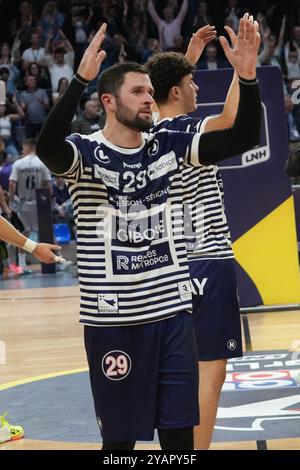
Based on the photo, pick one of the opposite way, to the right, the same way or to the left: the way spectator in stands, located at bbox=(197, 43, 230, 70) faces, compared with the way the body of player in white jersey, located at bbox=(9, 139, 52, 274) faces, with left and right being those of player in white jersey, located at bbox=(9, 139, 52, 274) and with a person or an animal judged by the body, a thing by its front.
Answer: the opposite way

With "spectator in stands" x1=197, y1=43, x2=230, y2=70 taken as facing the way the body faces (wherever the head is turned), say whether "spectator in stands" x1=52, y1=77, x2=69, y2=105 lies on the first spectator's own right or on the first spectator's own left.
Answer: on the first spectator's own right

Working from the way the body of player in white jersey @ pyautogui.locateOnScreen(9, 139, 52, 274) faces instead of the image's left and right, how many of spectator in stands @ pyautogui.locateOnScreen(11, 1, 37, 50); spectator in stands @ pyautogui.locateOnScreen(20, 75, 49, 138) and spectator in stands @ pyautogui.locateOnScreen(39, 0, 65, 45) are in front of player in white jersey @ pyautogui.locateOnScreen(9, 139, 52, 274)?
3

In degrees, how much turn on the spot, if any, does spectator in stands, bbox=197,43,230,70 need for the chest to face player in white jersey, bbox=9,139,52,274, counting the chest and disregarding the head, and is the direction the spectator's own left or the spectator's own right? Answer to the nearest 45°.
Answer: approximately 45° to the spectator's own right

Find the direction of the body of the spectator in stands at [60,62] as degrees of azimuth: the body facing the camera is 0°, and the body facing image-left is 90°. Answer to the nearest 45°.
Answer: approximately 0°

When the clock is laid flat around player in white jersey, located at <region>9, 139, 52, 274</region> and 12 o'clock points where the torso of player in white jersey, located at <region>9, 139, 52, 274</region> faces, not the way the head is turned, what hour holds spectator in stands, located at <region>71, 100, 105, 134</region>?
spectator in stands, located at <region>71, 100, 105, 134</region> is roughly at 2 o'clock from player in white jersey, located at <region>9, 139, 52, 274</region>.

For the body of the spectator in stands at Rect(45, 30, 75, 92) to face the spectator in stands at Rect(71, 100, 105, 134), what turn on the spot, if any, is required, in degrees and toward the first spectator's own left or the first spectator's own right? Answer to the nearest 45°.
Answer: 0° — they already face them

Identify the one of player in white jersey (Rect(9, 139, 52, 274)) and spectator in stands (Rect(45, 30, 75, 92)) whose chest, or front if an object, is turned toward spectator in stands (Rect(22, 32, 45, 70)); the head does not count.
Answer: player in white jersey (Rect(9, 139, 52, 274))

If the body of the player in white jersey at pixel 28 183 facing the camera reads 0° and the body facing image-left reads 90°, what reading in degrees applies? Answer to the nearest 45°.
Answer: approximately 180°

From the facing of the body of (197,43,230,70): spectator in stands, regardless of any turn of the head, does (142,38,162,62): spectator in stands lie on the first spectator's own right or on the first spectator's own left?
on the first spectator's own right

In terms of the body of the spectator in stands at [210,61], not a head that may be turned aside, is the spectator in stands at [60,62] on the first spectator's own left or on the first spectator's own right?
on the first spectator's own right

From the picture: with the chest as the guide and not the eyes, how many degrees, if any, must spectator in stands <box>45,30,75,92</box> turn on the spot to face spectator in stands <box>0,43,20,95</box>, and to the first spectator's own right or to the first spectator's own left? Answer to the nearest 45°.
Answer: approximately 90° to the first spectator's own right
